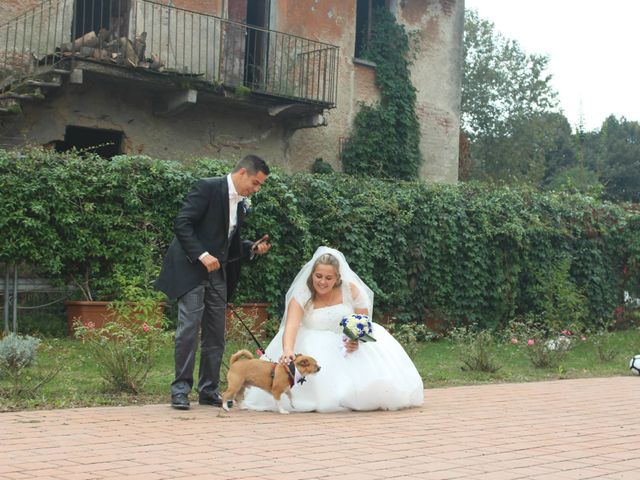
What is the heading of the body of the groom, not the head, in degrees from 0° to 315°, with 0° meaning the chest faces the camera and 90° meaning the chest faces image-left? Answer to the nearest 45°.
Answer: approximately 315°

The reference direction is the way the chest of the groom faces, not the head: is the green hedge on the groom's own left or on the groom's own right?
on the groom's own left

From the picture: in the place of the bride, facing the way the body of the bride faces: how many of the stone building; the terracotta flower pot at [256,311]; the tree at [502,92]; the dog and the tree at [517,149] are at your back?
4

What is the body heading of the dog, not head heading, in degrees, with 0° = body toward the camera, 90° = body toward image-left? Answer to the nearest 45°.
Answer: approximately 270°

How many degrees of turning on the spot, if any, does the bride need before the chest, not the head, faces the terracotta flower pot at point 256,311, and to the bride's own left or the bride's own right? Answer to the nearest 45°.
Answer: approximately 180°

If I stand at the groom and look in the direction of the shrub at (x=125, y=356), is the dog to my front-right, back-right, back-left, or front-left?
back-right

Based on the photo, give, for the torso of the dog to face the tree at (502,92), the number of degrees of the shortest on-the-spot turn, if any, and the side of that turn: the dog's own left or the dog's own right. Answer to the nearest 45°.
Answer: approximately 90° to the dog's own left

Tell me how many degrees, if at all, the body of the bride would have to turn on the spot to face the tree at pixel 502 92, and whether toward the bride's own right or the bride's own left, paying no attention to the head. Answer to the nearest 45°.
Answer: approximately 180°

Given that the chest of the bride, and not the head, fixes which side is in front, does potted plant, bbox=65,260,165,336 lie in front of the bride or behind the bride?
behind

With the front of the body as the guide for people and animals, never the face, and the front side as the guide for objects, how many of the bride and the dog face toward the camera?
1
